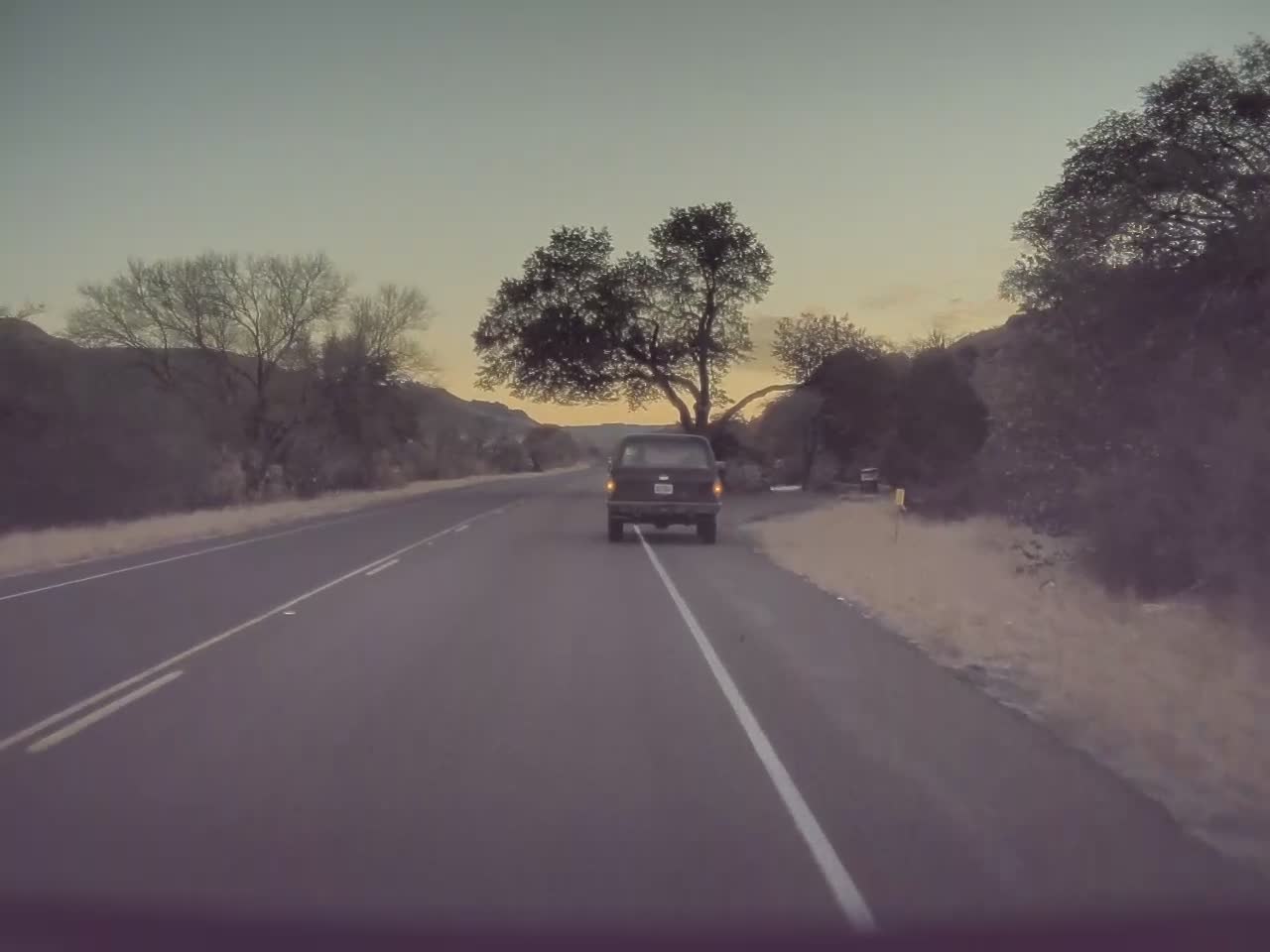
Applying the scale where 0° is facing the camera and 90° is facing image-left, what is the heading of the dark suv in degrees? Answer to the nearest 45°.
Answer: approximately 180°

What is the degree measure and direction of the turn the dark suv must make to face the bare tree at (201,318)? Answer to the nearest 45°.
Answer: approximately 45° to its left
